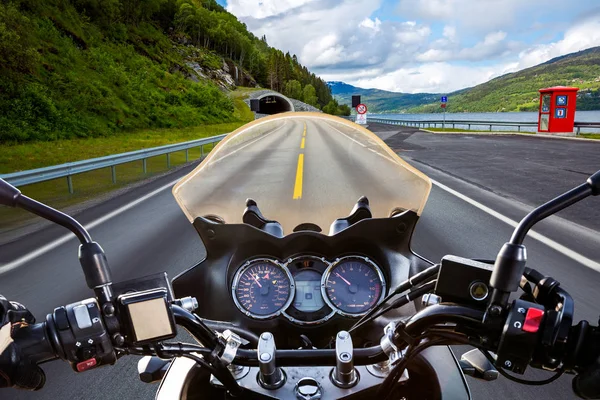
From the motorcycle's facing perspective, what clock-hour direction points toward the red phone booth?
The red phone booth is roughly at 1 o'clock from the motorcycle.

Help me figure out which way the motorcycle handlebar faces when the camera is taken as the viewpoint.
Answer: facing away from the viewer

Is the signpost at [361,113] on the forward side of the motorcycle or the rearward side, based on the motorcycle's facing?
on the forward side

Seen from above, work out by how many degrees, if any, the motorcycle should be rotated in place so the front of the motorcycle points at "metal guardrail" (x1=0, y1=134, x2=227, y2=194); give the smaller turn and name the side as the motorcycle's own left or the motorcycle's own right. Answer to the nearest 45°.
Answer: approximately 45° to the motorcycle's own left

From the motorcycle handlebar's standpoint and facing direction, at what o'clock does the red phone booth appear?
The red phone booth is roughly at 1 o'clock from the motorcycle handlebar.

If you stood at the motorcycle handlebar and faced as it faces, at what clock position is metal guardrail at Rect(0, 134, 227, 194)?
The metal guardrail is roughly at 11 o'clock from the motorcycle handlebar.

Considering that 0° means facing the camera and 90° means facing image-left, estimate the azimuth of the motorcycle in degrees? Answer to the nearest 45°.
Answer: approximately 180°

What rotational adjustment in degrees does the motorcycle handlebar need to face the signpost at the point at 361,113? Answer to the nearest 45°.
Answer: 0° — it already faces it
